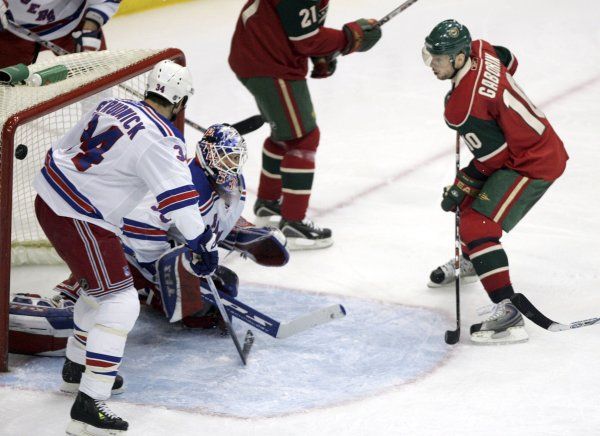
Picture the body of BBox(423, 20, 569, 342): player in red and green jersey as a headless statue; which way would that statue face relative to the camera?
to the viewer's left

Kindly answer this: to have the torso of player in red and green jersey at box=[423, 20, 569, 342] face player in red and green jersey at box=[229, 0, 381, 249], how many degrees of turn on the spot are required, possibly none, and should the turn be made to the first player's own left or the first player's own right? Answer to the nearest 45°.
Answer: approximately 45° to the first player's own right

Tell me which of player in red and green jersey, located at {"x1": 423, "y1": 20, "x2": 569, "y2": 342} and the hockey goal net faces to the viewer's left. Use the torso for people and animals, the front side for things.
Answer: the player in red and green jersey

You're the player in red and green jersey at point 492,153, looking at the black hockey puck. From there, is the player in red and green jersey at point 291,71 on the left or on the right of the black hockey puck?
right

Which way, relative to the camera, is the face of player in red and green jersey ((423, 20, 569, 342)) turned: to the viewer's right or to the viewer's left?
to the viewer's left

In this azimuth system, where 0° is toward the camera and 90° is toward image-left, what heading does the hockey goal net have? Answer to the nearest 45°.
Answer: approximately 315°
